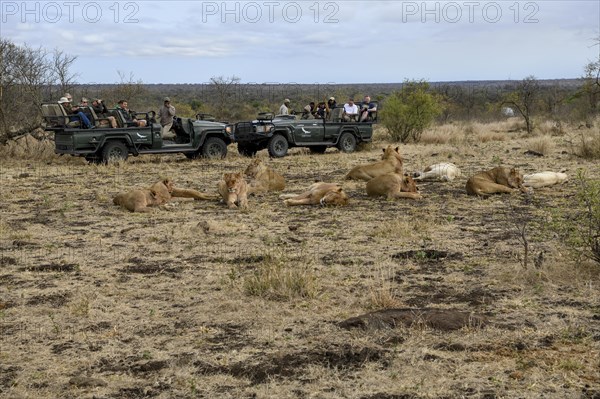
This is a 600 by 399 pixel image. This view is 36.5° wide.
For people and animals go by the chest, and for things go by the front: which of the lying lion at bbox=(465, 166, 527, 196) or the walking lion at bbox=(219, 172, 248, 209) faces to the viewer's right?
the lying lion at bbox=(465, 166, 527, 196)

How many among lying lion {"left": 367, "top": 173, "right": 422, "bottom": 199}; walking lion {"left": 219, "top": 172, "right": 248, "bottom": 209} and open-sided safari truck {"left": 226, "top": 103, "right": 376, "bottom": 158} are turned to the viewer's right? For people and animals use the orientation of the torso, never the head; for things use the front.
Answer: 1

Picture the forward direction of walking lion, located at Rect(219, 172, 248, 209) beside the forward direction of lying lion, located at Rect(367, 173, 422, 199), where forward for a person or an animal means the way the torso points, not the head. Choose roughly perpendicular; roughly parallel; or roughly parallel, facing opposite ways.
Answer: roughly perpendicular

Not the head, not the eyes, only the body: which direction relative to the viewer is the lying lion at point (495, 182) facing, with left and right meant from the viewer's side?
facing to the right of the viewer

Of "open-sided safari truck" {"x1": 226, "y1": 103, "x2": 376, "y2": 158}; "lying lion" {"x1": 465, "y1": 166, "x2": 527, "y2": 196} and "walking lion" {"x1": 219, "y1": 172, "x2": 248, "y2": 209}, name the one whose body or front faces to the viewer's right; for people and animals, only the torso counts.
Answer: "lying lion" {"x1": 465, "y1": 166, "x2": 527, "y2": 196}

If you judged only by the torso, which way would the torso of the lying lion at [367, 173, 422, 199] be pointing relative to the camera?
to the viewer's right

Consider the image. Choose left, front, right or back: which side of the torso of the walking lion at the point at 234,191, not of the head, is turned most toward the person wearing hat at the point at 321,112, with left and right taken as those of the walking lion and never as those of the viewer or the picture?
back

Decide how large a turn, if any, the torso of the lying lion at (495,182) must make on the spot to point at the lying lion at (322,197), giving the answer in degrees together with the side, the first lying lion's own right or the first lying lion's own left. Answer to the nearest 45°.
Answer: approximately 135° to the first lying lion's own right

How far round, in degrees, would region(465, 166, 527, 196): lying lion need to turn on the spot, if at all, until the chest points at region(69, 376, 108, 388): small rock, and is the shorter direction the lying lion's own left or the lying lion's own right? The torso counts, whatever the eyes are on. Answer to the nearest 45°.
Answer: approximately 90° to the lying lion's own right

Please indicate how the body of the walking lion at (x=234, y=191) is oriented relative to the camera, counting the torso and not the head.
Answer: toward the camera

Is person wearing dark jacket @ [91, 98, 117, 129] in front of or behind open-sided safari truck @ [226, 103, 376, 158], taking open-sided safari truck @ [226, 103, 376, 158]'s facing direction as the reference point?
in front

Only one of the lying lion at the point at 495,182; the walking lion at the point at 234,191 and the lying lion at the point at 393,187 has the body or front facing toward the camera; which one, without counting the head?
the walking lion at the point at 234,191
